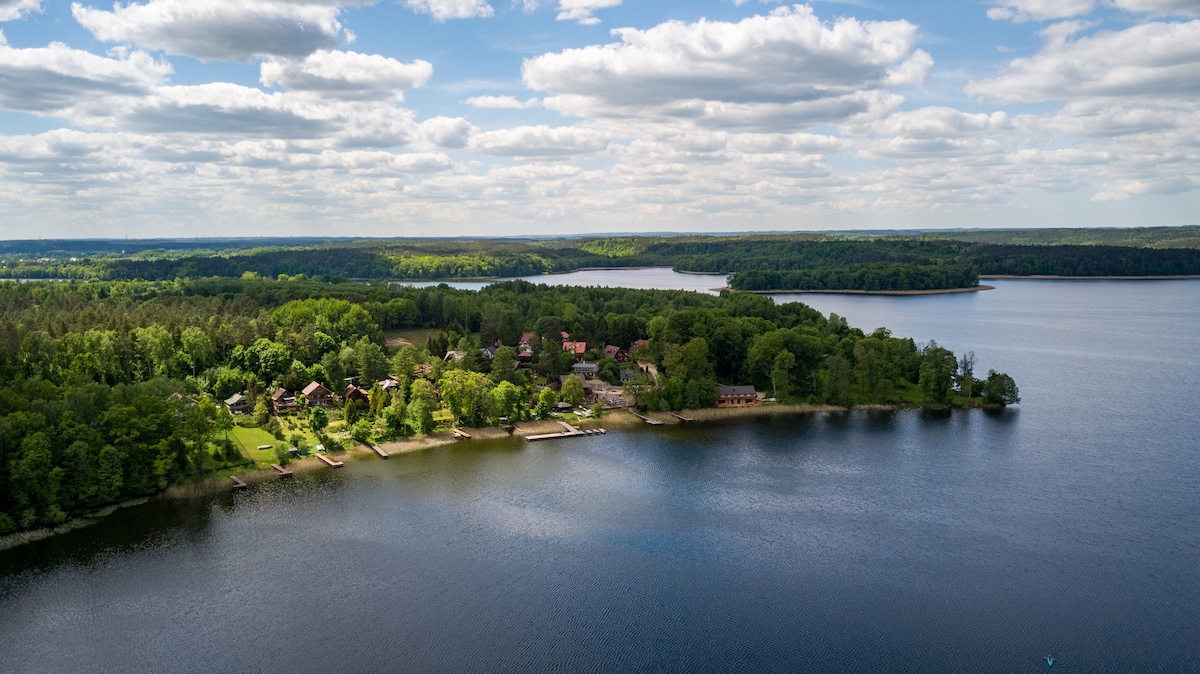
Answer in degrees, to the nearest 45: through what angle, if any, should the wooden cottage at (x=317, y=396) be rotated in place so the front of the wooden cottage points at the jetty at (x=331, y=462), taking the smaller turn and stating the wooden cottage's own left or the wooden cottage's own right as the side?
approximately 45° to the wooden cottage's own right

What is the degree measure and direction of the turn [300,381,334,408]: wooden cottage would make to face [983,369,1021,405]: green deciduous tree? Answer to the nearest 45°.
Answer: approximately 45° to its left

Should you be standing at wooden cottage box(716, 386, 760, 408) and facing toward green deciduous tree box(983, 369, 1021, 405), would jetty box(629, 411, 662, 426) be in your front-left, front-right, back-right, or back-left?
back-right

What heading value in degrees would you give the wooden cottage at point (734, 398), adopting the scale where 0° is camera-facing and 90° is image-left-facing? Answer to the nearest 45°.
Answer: approximately 0°

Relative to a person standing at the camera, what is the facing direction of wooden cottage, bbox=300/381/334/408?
facing the viewer and to the right of the viewer

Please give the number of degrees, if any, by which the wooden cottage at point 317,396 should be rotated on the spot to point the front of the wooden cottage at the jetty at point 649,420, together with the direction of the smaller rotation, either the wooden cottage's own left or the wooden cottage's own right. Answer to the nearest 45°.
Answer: approximately 45° to the wooden cottage's own left

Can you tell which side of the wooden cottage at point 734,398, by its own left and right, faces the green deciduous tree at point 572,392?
right

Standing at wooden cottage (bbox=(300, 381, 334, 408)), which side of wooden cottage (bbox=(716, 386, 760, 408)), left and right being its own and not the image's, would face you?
right

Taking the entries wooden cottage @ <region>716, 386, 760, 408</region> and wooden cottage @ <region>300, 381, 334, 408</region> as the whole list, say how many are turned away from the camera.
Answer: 0

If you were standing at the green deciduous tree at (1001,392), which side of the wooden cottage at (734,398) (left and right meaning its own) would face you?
left

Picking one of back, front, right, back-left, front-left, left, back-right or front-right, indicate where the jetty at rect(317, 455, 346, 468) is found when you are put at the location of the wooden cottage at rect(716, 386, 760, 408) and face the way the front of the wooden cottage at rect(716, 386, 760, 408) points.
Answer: front-right
